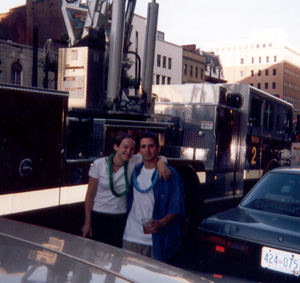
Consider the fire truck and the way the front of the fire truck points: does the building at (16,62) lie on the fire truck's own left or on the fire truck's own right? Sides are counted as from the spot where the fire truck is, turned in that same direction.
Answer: on the fire truck's own left

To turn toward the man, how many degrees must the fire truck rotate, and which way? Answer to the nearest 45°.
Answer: approximately 135° to its right

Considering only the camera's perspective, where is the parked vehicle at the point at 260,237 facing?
facing away from the viewer and to the right of the viewer

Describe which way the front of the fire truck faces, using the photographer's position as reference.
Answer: facing away from the viewer and to the right of the viewer
